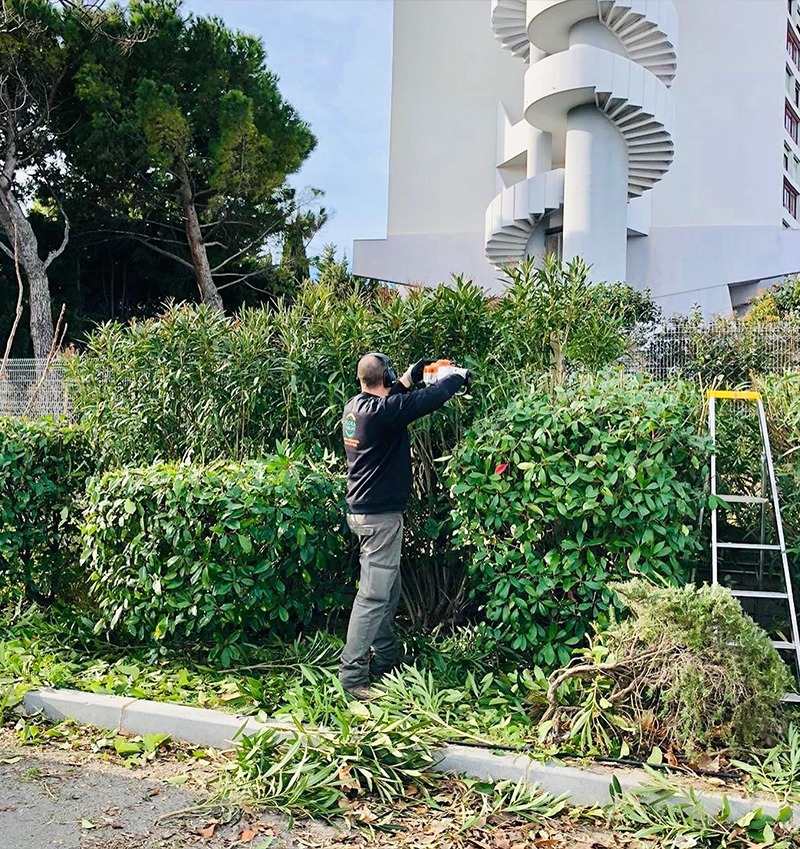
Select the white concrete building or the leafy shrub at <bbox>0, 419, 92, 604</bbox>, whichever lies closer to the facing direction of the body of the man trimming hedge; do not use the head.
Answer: the white concrete building

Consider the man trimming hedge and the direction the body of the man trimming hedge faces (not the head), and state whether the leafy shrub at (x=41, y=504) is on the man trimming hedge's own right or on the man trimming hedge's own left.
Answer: on the man trimming hedge's own left

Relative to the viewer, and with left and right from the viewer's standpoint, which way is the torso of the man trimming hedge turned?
facing away from the viewer and to the right of the viewer

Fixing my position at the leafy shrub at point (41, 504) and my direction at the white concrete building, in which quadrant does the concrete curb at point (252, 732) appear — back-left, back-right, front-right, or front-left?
back-right

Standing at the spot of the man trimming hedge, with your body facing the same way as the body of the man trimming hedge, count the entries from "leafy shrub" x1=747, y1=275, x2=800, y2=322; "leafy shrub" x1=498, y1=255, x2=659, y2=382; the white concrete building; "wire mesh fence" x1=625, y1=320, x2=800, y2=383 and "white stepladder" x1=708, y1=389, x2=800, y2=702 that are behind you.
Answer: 0

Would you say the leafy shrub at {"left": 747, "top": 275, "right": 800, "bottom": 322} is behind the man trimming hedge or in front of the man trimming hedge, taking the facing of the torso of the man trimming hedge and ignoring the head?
in front

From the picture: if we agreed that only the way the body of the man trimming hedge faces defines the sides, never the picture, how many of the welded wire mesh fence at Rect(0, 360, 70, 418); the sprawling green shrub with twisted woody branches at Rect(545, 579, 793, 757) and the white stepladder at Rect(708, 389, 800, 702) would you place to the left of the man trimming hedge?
1

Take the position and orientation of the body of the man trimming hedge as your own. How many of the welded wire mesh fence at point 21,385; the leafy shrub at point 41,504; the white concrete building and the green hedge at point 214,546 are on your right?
0

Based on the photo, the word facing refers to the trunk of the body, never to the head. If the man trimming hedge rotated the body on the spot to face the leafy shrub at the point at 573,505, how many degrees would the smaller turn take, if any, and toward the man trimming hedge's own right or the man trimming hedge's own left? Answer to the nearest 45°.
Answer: approximately 45° to the man trimming hedge's own right

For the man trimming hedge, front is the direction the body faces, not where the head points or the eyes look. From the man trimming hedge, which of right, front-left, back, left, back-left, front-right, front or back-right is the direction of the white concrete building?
front-left

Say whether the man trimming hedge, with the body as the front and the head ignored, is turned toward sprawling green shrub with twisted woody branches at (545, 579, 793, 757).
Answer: no

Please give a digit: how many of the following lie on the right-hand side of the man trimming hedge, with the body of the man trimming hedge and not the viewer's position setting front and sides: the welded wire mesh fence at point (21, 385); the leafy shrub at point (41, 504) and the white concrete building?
0

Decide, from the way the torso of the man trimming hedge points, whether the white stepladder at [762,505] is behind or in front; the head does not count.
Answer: in front
